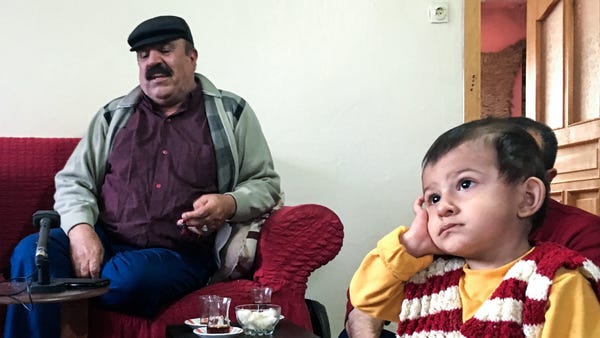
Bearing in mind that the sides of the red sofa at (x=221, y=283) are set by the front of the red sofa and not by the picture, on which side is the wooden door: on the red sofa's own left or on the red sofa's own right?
on the red sofa's own left

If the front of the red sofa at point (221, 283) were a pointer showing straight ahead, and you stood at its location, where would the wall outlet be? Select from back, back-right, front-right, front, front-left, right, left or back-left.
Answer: back-left

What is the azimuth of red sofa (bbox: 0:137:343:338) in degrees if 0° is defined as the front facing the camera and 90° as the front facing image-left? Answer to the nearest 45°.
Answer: approximately 0°
